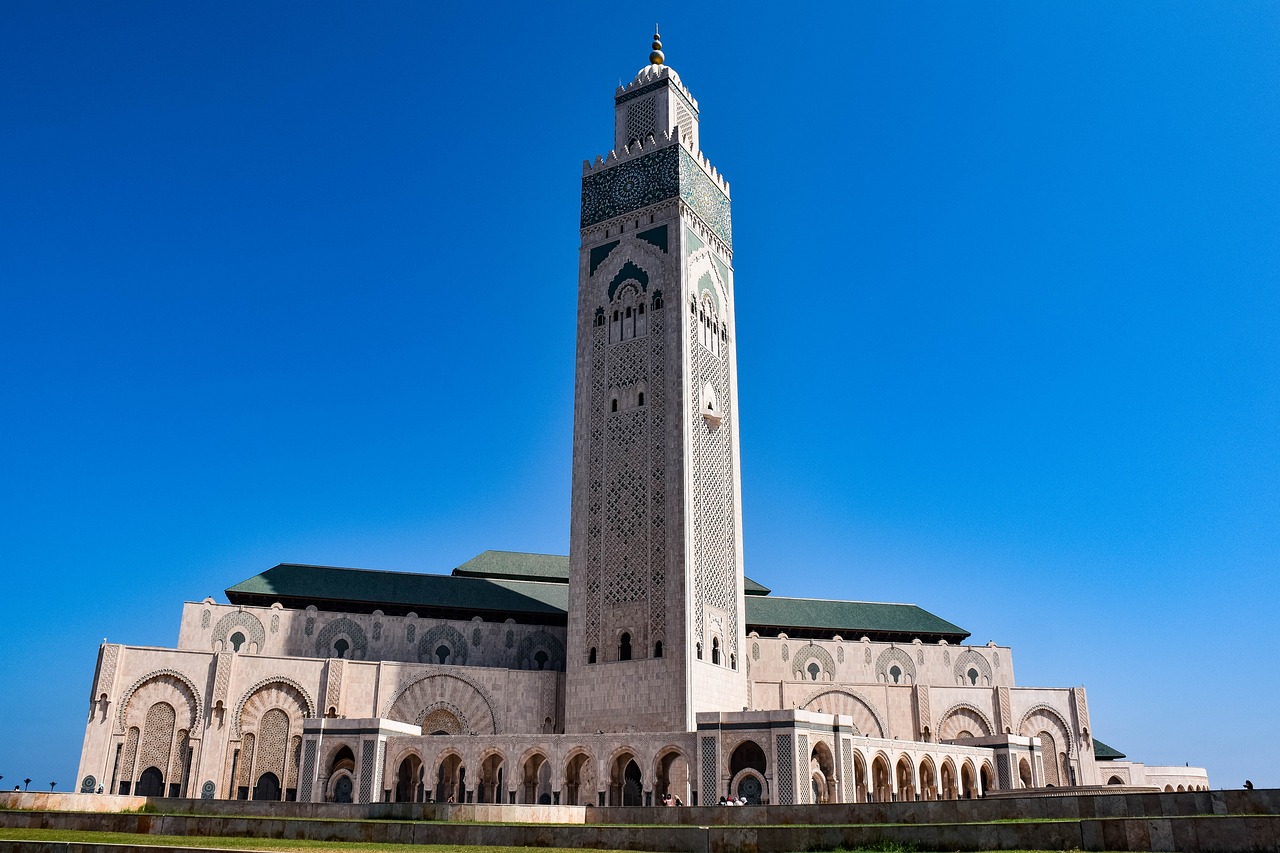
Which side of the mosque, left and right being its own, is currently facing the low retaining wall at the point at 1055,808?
front

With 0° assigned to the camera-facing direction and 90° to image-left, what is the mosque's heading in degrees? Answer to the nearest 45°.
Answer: approximately 0°

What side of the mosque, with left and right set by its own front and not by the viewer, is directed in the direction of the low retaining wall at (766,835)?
front
